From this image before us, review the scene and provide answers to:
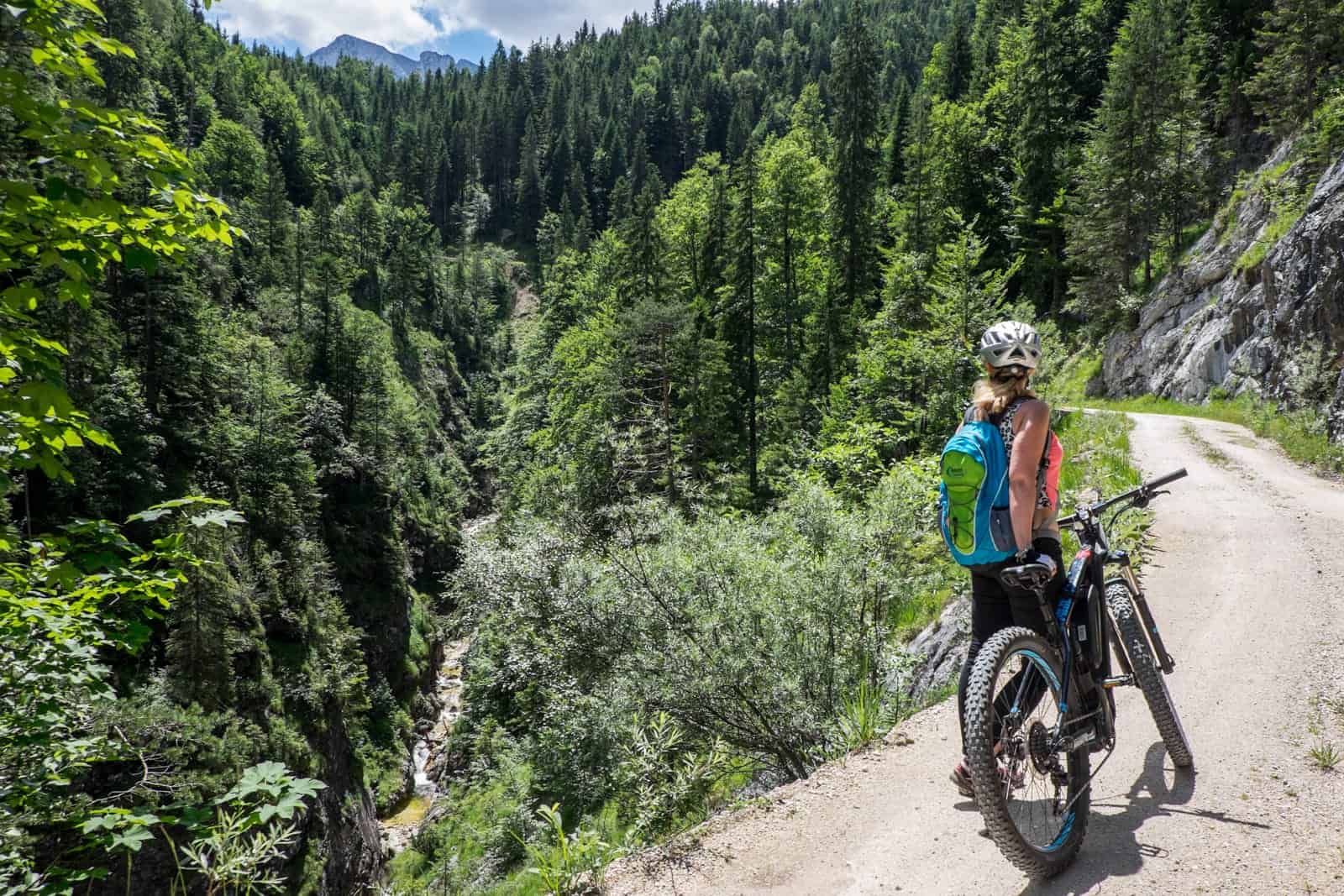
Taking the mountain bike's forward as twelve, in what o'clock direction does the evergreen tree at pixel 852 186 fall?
The evergreen tree is roughly at 10 o'clock from the mountain bike.

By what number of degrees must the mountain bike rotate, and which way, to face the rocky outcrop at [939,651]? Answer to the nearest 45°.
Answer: approximately 45° to its left

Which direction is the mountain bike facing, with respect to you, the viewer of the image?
facing away from the viewer and to the right of the viewer
